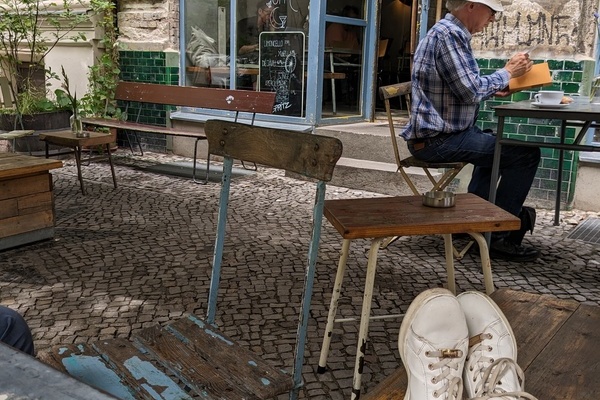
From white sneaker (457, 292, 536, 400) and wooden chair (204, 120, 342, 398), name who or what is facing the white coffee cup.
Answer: the white sneaker

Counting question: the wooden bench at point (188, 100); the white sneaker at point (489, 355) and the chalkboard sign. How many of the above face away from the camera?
1

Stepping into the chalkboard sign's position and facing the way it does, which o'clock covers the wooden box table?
The wooden box table is roughly at 1 o'clock from the chalkboard sign.

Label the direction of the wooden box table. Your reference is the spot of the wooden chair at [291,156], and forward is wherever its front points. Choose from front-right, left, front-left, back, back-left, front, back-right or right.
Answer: right

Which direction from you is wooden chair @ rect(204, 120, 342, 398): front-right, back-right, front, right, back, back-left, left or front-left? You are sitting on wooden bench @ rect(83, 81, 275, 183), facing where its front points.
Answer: front-left

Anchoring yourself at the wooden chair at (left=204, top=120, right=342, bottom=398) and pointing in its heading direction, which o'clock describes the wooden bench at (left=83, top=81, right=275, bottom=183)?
The wooden bench is roughly at 4 o'clock from the wooden chair.

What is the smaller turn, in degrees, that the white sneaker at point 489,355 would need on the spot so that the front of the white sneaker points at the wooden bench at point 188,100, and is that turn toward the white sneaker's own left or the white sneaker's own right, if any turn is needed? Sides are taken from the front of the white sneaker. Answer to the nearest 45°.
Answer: approximately 45° to the white sneaker's own left

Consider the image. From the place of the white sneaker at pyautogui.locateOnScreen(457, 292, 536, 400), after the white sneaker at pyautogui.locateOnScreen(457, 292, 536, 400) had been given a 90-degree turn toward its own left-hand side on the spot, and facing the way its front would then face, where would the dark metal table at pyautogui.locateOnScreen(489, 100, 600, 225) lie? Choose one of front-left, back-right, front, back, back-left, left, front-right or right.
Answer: right

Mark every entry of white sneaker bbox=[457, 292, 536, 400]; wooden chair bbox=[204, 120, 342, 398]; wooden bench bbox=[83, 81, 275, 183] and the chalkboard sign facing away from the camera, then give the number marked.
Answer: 1

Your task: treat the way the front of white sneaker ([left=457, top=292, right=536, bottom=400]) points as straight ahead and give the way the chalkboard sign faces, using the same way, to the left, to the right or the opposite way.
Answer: the opposite way

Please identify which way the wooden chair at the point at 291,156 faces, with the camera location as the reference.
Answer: facing the viewer and to the left of the viewer

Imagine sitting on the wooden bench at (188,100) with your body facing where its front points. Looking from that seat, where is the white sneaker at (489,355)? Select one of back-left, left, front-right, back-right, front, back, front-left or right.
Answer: front-left

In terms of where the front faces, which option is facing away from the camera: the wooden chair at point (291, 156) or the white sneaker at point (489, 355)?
the white sneaker

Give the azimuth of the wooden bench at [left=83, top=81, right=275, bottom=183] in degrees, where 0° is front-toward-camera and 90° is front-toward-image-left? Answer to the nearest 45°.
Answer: approximately 45°

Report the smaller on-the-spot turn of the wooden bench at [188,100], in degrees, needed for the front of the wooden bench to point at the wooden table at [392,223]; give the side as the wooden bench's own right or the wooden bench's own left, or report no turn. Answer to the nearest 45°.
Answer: approximately 45° to the wooden bench's own left

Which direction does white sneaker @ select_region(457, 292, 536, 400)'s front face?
away from the camera
